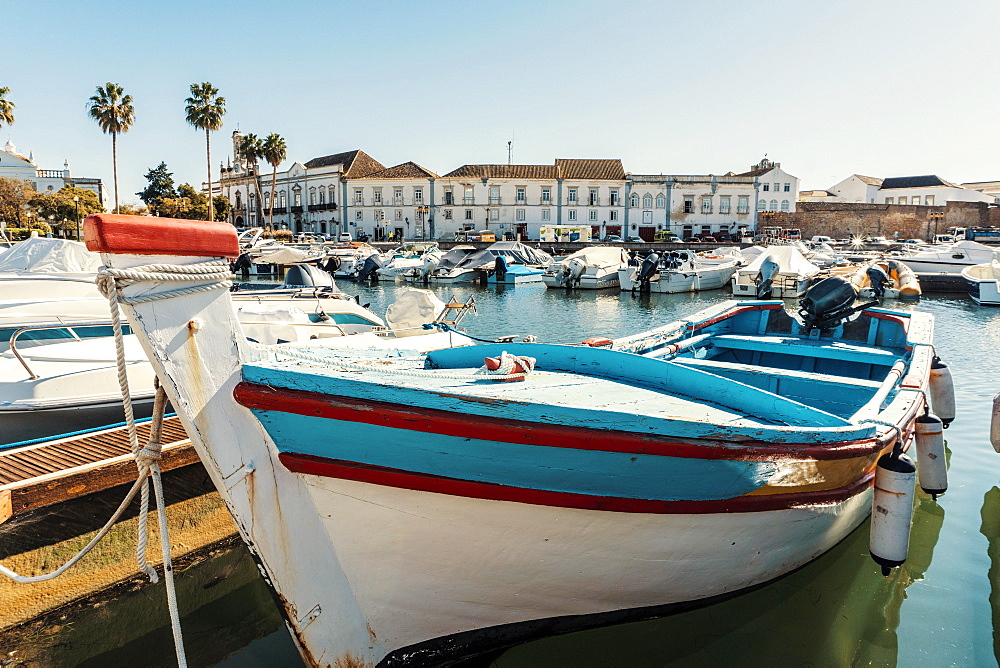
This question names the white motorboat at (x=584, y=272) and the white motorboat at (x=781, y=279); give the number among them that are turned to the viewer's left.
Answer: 0

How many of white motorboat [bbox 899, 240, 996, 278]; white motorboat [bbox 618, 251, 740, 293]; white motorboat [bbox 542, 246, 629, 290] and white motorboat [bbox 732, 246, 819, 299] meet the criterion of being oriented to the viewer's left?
1

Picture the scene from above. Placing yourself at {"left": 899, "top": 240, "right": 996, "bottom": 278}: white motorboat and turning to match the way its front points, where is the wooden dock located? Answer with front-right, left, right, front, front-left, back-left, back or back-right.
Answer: left

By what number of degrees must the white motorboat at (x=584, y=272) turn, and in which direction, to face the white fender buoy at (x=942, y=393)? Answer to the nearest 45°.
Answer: approximately 135° to its right

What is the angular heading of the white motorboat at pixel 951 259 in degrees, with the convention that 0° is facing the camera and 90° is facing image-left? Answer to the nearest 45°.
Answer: approximately 90°

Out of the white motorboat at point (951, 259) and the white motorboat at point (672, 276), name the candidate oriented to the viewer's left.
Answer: the white motorboat at point (951, 259)

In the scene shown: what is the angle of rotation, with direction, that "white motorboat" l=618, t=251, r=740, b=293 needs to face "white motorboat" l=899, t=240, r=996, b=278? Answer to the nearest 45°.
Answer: approximately 45° to its right

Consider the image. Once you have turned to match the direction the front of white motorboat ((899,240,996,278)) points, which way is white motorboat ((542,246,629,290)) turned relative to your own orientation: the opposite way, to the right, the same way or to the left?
to the right

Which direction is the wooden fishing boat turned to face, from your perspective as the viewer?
facing the viewer and to the left of the viewer

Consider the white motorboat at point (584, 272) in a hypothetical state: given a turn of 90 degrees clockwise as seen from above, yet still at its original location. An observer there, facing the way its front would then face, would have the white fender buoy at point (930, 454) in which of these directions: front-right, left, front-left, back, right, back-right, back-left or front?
front-right

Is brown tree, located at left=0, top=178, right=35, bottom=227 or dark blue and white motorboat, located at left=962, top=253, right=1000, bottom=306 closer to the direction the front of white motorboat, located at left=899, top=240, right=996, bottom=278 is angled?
the brown tree

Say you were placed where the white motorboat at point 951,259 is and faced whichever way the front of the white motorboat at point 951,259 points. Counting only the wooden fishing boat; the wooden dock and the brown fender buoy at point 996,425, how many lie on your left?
3
